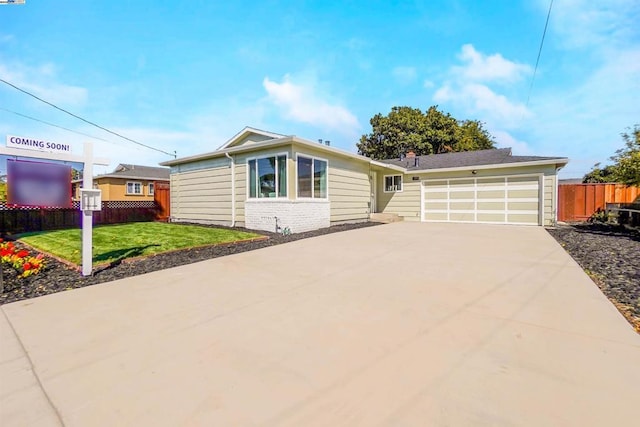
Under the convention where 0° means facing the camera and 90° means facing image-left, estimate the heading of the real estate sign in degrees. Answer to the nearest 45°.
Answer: approximately 0°

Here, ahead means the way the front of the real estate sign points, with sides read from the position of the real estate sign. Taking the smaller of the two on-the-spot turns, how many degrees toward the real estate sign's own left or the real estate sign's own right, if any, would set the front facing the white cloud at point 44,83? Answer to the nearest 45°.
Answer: approximately 180°

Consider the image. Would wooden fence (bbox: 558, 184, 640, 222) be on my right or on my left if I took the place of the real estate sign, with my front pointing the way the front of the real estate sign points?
on my left

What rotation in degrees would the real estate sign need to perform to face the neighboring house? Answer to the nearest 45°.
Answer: approximately 180°

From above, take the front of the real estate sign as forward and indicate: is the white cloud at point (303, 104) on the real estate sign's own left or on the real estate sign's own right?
on the real estate sign's own left

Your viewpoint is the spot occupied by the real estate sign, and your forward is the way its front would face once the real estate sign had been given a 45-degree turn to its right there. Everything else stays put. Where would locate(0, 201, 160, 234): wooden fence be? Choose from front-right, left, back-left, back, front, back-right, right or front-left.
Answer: back-right

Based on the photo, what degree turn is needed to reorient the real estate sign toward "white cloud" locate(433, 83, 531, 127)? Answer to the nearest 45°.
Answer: approximately 90° to its left
